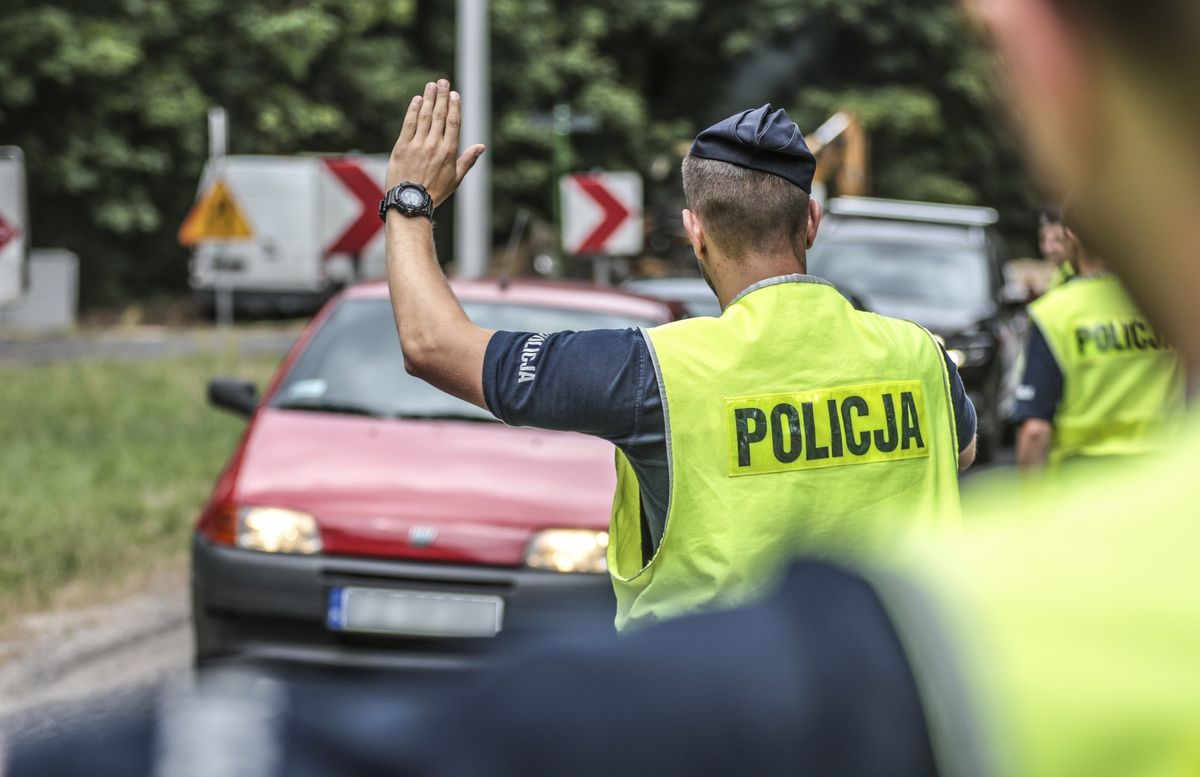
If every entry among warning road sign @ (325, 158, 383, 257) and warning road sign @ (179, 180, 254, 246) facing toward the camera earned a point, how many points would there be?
2

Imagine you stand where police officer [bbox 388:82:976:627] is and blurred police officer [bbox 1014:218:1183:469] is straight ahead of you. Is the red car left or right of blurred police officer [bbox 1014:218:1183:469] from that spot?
left

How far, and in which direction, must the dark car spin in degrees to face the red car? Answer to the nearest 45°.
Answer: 0° — it already faces it

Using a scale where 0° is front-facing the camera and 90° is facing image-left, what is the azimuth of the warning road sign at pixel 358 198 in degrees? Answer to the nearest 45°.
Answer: approximately 0°

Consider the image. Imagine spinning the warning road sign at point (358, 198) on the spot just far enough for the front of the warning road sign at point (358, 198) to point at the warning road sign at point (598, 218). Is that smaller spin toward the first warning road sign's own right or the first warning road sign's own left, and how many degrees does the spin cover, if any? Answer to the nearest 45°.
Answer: approximately 135° to the first warning road sign's own left

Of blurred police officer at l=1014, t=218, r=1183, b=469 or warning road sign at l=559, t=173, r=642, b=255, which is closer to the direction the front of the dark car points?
the blurred police officer

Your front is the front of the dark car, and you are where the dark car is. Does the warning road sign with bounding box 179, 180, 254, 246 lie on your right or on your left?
on your right

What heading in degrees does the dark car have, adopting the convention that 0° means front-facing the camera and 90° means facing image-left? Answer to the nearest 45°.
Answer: approximately 0°

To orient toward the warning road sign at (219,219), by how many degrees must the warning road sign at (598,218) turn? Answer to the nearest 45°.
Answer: approximately 45° to its right

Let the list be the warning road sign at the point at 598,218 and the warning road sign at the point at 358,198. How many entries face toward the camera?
2

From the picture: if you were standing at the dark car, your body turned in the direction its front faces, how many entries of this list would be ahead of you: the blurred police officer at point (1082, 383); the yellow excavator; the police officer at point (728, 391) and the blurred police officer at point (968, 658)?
3

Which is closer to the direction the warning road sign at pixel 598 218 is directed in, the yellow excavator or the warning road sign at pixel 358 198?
the warning road sign
